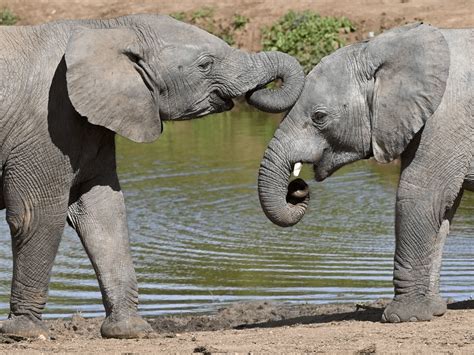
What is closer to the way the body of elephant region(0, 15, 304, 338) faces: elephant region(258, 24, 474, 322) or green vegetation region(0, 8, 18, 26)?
the elephant

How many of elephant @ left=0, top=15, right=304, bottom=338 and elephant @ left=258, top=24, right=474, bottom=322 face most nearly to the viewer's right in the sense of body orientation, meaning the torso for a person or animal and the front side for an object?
1

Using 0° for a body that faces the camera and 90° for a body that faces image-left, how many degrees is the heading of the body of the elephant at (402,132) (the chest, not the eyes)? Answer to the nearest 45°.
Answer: approximately 90°

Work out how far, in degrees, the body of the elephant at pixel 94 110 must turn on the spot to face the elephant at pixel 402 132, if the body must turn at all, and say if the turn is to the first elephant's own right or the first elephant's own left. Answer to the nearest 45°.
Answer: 0° — it already faces it

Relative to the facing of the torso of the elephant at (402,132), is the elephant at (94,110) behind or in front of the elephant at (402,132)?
in front

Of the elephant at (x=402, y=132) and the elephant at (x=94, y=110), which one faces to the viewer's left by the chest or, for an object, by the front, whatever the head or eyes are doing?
the elephant at (x=402, y=132)

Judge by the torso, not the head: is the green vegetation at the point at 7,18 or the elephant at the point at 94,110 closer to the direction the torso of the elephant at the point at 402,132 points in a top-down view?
the elephant

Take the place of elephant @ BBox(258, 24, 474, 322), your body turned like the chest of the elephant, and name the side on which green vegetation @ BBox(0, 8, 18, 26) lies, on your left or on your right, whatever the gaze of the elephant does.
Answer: on your right

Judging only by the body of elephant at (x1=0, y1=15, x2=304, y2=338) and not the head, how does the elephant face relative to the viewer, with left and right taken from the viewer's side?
facing to the right of the viewer

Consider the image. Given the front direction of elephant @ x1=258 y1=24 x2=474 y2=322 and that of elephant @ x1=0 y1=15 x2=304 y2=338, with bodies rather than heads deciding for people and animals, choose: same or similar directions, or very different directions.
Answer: very different directions

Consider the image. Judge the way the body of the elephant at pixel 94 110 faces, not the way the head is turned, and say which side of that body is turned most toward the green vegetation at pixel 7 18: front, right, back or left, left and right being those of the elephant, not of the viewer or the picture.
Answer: left
